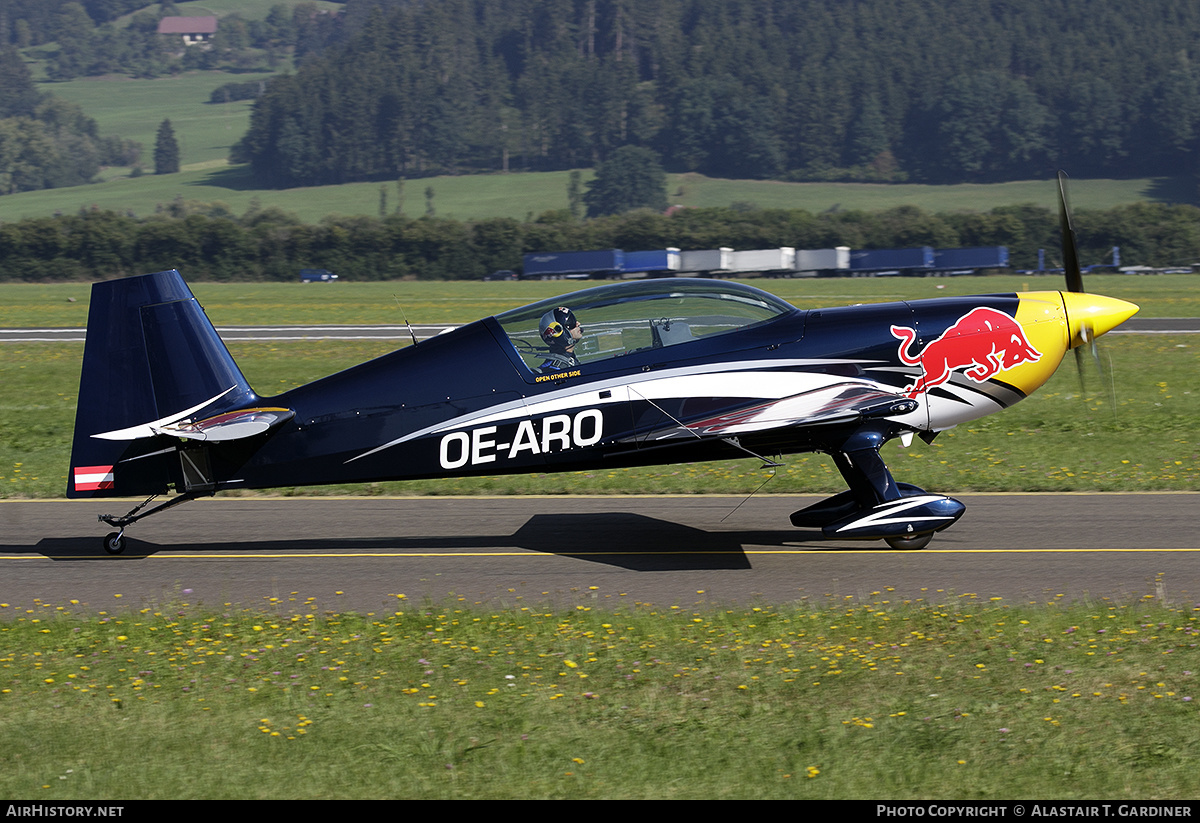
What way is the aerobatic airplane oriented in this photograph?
to the viewer's right

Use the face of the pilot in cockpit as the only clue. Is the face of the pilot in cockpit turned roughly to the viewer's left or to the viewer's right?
to the viewer's right

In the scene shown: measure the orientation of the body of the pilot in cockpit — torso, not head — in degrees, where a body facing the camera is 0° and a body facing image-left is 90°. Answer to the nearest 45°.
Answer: approximately 270°
